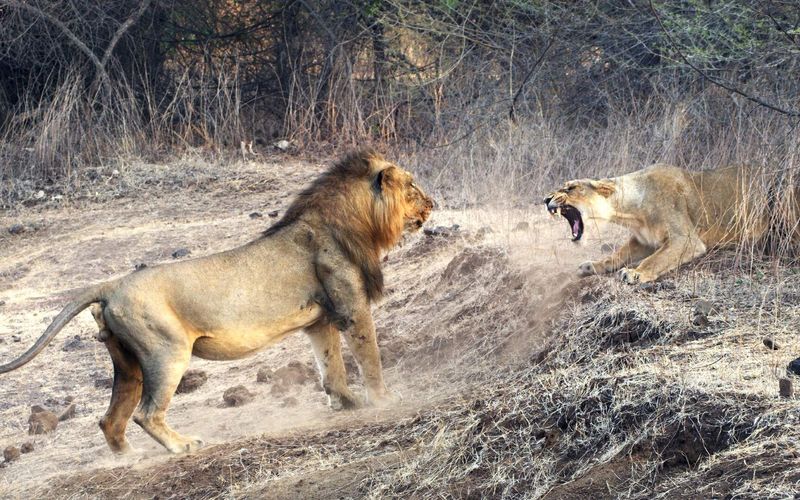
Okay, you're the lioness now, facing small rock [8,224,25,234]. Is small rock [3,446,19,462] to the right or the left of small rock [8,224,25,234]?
left

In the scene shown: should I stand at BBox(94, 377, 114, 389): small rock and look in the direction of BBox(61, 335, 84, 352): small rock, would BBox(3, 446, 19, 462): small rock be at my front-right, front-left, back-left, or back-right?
back-left

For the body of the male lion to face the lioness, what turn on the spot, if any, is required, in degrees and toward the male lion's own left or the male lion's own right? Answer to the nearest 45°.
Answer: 0° — it already faces it

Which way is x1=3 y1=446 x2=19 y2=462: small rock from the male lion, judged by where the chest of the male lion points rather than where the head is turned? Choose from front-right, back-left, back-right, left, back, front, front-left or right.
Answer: back

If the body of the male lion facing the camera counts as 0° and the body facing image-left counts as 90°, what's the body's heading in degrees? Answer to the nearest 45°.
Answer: approximately 270°

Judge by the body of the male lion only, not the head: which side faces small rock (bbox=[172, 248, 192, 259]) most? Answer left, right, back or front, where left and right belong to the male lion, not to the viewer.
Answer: left

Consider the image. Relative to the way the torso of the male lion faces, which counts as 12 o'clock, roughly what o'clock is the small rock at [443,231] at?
The small rock is roughly at 10 o'clock from the male lion.

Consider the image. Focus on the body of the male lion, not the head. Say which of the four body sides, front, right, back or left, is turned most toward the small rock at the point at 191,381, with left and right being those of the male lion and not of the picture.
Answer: left

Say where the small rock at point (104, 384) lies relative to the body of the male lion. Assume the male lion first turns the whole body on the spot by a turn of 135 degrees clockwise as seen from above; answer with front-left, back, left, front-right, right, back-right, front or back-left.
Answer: right

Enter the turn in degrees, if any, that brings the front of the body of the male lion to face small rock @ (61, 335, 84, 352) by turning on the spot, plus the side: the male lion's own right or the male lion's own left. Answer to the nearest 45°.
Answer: approximately 135° to the male lion's own left

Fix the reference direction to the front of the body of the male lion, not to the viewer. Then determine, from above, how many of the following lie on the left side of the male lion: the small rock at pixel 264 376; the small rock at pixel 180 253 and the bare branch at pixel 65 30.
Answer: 3

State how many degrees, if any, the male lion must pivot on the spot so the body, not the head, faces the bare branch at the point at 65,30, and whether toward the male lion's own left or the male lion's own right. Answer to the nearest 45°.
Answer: approximately 90° to the male lion's own left

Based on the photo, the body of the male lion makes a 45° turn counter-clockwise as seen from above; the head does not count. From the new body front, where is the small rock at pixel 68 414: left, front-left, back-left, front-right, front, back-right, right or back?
left
